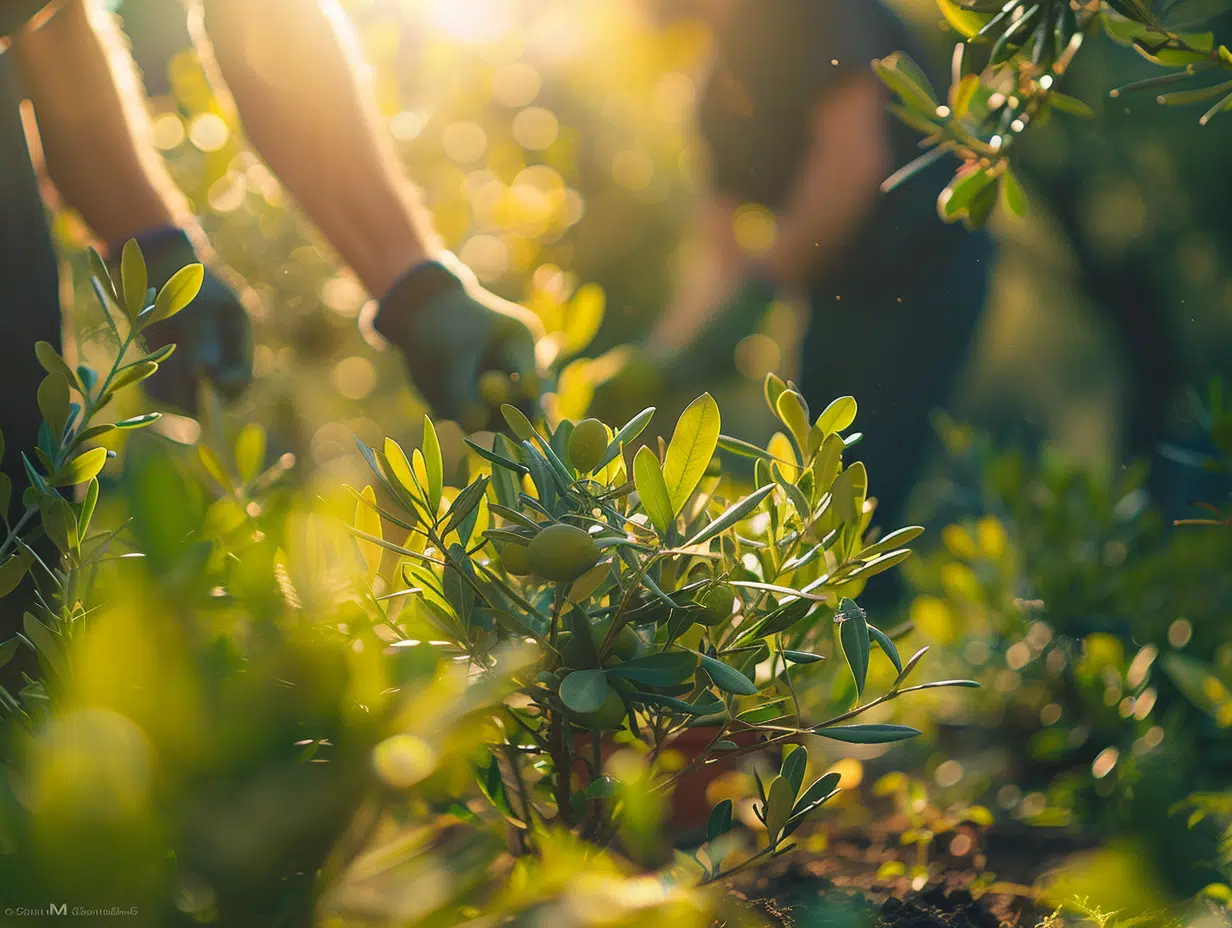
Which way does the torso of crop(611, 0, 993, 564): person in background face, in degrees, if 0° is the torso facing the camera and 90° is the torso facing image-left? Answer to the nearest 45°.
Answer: approximately 90°
